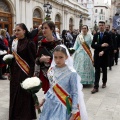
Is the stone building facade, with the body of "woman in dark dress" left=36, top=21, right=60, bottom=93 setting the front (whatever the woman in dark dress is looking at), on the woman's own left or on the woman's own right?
on the woman's own right

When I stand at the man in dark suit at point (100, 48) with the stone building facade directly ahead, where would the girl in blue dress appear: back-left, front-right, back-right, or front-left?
back-left

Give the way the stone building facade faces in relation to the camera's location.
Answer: facing the viewer and to the right of the viewer

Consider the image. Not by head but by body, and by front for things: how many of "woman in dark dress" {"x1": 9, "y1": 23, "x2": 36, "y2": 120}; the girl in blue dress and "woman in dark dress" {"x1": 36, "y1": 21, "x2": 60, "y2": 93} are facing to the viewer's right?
0

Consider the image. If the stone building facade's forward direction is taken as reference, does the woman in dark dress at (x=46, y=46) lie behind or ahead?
ahead

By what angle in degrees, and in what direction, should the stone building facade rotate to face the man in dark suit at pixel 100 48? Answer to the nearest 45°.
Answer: approximately 45° to its right

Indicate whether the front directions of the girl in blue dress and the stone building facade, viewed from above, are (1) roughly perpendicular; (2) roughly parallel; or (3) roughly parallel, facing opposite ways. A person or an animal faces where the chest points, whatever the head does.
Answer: roughly perpendicular

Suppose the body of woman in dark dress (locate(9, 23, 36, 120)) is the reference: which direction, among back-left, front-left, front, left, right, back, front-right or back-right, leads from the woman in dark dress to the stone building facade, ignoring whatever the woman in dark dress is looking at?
back-right

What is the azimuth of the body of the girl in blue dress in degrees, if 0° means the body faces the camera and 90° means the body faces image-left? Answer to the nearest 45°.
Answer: approximately 45°

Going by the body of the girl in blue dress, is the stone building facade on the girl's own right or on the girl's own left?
on the girl's own right

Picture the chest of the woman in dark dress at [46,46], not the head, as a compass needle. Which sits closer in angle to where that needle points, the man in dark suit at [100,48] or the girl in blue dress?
the girl in blue dress

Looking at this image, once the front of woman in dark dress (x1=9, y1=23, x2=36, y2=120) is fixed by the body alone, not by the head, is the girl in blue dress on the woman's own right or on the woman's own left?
on the woman's own left
